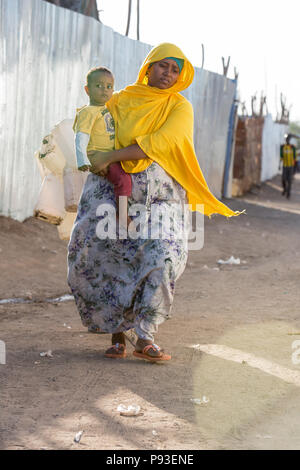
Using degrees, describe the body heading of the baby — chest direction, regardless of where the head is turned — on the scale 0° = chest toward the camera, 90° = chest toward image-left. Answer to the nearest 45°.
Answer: approximately 315°

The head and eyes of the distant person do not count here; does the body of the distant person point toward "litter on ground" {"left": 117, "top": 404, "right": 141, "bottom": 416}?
yes

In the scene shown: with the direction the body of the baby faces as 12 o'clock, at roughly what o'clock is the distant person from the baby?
The distant person is roughly at 8 o'clock from the baby.

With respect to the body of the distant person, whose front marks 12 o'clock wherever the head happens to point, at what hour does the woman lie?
The woman is roughly at 12 o'clock from the distant person.
